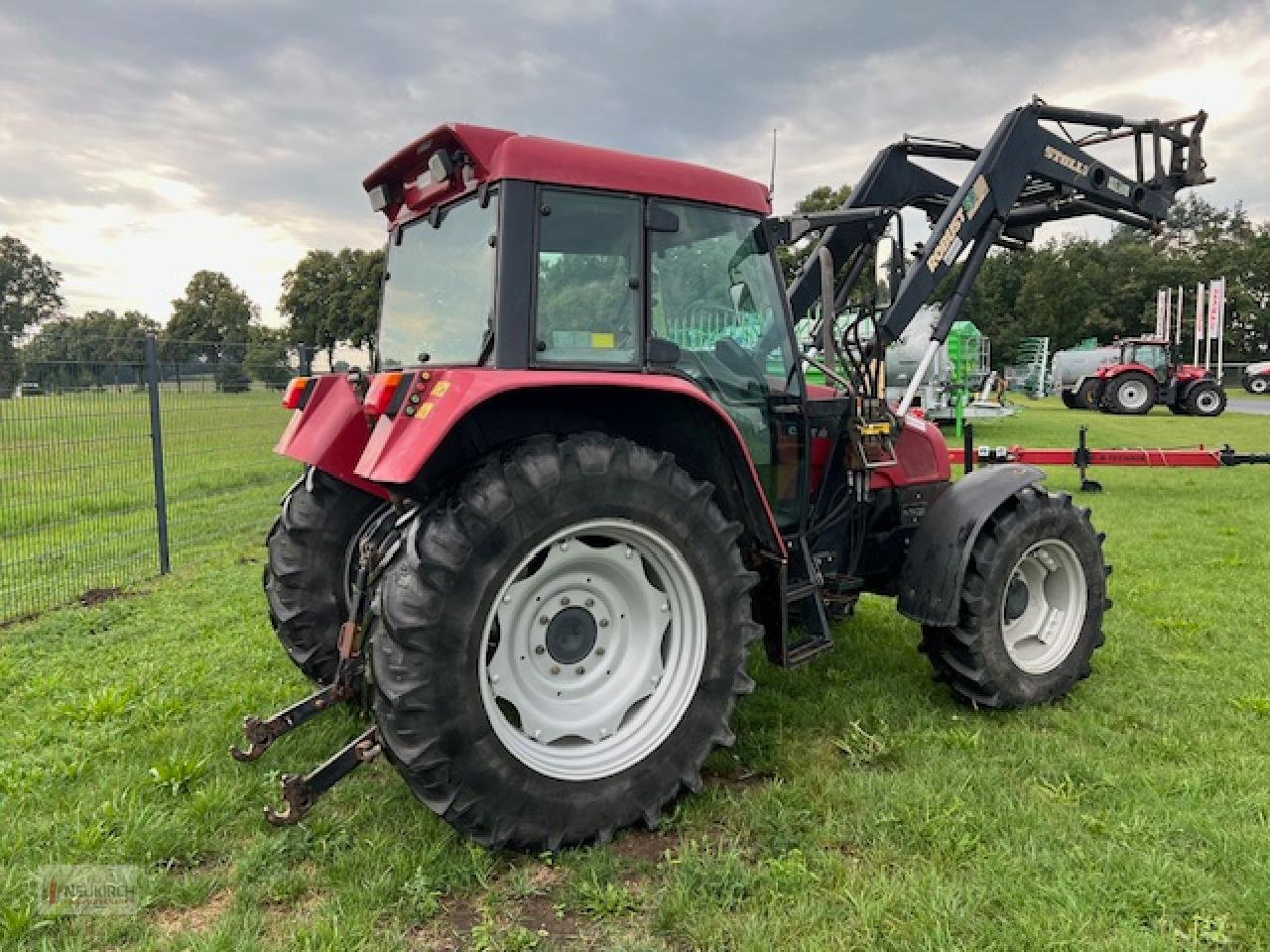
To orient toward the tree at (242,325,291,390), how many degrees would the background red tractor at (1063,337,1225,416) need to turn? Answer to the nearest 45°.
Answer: approximately 135° to its right

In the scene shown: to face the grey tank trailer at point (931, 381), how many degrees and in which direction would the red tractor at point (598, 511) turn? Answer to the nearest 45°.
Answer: approximately 45° to its left

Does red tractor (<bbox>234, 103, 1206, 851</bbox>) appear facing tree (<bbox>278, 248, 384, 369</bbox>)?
no

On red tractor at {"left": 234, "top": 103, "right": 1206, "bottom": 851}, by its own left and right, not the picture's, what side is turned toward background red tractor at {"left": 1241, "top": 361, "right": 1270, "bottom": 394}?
front

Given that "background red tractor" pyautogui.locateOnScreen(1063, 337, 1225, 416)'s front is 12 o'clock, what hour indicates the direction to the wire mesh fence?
The wire mesh fence is roughly at 5 o'clock from the background red tractor.

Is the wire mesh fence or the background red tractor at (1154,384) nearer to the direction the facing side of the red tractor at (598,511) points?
the background red tractor

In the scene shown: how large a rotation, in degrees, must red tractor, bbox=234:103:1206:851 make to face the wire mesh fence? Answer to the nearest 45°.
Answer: approximately 90° to its left

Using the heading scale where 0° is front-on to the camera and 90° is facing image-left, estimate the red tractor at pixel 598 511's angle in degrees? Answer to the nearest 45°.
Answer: approximately 225°

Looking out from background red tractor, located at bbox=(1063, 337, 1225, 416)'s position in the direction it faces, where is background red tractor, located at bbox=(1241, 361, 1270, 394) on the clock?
background red tractor, located at bbox=(1241, 361, 1270, 394) is roughly at 11 o'clock from background red tractor, located at bbox=(1063, 337, 1225, 416).

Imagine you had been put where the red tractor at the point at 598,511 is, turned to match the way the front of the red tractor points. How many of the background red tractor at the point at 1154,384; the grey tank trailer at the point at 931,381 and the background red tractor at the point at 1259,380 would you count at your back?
0

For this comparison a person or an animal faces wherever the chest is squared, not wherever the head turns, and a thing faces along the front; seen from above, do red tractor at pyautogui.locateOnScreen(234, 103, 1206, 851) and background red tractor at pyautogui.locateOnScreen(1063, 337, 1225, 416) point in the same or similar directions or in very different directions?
same or similar directions

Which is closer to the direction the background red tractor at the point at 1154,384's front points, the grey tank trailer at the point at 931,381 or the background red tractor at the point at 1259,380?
the background red tractor

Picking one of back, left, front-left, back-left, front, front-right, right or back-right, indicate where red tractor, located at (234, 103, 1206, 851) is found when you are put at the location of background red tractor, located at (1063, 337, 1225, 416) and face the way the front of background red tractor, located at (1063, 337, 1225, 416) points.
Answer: back-right

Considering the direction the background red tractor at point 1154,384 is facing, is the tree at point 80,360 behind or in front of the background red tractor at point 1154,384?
behind
